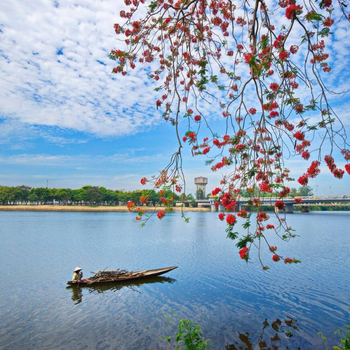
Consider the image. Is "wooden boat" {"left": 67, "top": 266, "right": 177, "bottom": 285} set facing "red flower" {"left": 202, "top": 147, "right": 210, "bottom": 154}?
no

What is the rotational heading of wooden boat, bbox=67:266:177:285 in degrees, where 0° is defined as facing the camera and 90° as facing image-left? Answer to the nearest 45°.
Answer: approximately 270°
